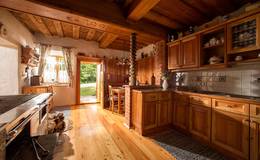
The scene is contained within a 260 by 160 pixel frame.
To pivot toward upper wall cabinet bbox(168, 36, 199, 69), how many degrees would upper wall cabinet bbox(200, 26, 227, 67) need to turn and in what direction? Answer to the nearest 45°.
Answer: approximately 45° to its right

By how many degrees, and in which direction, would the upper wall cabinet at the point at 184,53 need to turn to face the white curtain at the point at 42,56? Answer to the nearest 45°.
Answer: approximately 45° to its right

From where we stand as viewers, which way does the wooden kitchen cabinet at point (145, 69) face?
facing the viewer and to the left of the viewer

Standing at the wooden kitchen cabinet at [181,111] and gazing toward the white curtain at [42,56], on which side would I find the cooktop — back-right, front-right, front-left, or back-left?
front-left

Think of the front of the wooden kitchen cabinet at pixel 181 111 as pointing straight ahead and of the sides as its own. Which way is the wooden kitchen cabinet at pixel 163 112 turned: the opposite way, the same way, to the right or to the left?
to the left

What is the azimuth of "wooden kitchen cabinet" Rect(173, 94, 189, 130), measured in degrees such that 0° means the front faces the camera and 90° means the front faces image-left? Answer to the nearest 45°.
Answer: approximately 45°

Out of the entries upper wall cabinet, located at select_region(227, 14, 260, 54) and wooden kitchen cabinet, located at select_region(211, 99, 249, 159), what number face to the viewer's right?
0

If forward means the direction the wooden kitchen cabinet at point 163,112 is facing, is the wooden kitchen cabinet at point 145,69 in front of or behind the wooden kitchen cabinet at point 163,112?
behind

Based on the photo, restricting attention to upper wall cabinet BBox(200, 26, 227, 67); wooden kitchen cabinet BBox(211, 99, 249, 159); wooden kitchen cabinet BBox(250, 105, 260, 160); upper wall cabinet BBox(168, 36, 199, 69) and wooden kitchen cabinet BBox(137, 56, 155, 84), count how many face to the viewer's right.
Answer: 0

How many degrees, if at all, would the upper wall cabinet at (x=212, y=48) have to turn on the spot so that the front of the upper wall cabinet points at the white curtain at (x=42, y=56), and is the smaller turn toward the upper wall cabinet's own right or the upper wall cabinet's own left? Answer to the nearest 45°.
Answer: approximately 45° to the upper wall cabinet's own right

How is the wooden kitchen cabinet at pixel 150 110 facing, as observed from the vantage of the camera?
facing the viewer and to the right of the viewer

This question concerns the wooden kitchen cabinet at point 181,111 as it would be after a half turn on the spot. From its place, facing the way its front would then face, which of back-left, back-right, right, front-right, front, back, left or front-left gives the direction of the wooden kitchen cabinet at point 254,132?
right

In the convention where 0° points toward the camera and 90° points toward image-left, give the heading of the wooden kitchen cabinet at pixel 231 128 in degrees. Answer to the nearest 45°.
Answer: approximately 45°

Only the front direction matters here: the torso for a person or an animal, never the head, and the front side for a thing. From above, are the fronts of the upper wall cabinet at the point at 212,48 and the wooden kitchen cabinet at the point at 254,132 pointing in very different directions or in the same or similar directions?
same or similar directions

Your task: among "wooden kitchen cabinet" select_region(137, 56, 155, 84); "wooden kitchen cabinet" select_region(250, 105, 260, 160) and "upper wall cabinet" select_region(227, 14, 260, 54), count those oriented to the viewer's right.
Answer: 0

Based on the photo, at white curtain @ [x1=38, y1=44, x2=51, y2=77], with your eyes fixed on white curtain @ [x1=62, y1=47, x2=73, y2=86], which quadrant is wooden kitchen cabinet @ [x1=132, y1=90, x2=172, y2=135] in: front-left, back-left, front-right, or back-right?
front-right

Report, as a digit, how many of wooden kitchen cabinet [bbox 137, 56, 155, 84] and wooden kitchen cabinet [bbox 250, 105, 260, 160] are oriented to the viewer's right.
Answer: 0

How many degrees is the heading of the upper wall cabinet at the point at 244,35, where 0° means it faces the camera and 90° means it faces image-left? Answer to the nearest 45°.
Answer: approximately 45°
